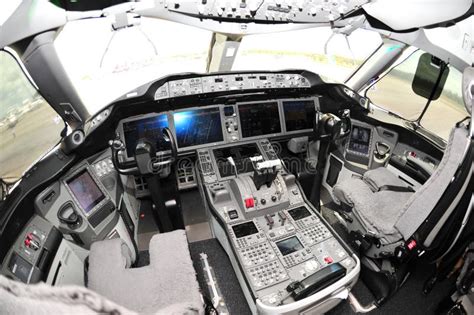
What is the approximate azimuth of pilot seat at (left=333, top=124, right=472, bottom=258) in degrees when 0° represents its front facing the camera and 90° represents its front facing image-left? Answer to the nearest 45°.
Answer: approximately 135°
